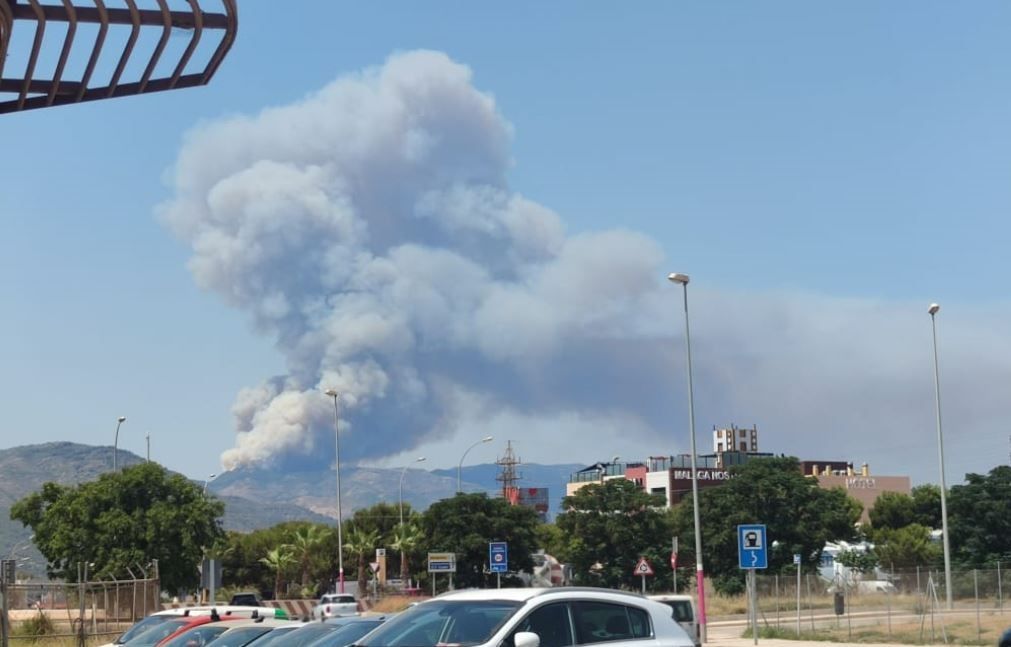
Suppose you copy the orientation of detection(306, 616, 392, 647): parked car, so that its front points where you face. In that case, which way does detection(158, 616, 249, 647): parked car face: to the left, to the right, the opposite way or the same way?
the same way

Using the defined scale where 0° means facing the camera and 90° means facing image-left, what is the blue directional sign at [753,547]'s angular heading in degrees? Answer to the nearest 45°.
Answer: approximately 0°

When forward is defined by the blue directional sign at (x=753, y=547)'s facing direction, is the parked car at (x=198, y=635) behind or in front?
in front

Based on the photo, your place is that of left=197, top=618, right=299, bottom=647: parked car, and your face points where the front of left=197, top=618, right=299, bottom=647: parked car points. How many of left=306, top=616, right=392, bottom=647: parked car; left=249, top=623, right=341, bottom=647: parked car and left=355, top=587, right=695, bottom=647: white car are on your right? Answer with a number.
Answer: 0

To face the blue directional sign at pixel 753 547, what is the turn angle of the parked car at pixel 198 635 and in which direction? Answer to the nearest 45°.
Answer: approximately 180°

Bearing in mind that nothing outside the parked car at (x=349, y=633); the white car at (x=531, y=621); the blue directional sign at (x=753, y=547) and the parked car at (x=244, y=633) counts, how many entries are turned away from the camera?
0

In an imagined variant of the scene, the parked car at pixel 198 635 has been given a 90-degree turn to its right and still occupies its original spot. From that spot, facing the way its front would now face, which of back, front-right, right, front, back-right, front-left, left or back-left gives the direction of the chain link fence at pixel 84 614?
front-right

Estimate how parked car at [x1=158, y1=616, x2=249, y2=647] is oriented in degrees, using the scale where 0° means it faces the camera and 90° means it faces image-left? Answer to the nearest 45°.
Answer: approximately 45°

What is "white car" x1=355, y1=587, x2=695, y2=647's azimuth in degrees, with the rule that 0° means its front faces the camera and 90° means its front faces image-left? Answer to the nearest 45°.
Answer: approximately 45°

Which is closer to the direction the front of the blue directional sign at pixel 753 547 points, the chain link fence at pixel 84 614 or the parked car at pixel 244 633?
the parked car

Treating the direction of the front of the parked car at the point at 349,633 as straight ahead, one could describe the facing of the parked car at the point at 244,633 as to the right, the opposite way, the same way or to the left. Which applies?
the same way

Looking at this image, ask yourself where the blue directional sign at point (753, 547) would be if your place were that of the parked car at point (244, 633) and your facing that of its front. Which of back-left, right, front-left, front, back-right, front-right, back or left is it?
back

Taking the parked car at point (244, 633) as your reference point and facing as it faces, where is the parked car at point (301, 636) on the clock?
the parked car at point (301, 636) is roughly at 10 o'clock from the parked car at point (244, 633).
